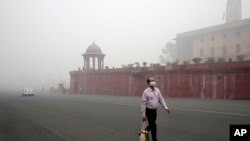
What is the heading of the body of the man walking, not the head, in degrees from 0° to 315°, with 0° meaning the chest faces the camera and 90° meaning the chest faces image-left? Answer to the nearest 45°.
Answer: approximately 315°
